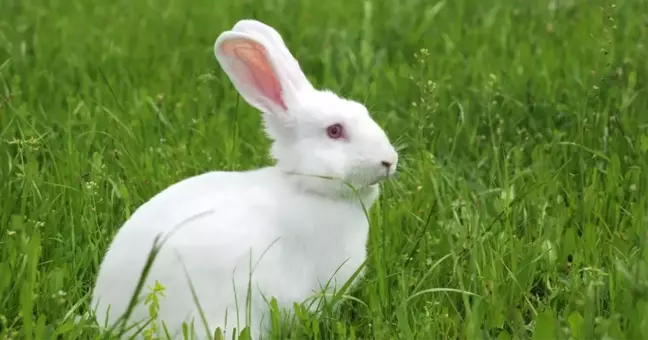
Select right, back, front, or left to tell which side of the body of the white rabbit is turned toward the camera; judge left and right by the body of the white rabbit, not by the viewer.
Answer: right
